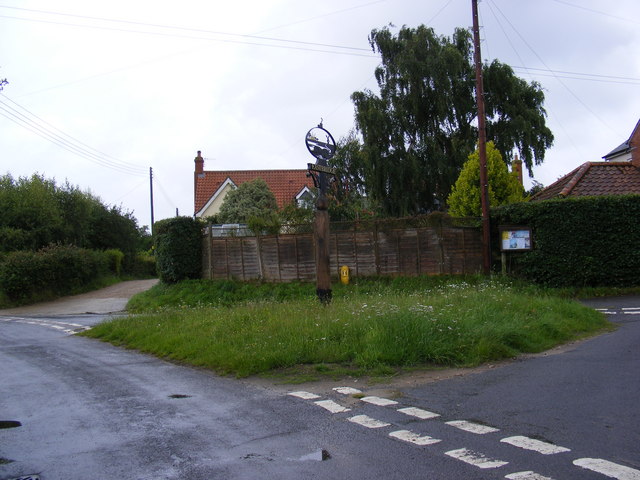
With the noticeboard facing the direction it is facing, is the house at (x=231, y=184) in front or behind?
behind

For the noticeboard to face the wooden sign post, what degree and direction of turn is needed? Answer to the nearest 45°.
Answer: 0° — it already faces it

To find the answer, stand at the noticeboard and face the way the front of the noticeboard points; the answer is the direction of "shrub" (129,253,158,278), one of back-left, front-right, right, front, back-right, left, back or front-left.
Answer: back-right

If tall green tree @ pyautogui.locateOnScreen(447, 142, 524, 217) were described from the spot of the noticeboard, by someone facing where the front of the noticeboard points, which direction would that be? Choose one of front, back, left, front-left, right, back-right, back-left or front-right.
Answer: back

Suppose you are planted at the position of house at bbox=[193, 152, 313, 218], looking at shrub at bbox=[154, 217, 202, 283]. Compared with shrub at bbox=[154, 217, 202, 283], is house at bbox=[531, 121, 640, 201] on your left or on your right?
left

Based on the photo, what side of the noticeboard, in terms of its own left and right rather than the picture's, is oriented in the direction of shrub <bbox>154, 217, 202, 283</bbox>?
right

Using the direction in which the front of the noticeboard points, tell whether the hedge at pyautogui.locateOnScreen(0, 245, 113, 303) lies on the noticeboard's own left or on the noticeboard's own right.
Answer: on the noticeboard's own right

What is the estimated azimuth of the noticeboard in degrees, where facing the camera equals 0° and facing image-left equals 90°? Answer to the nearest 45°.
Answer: approximately 0°

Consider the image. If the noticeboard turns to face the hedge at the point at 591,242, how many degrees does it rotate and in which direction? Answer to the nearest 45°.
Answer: approximately 90° to its left
